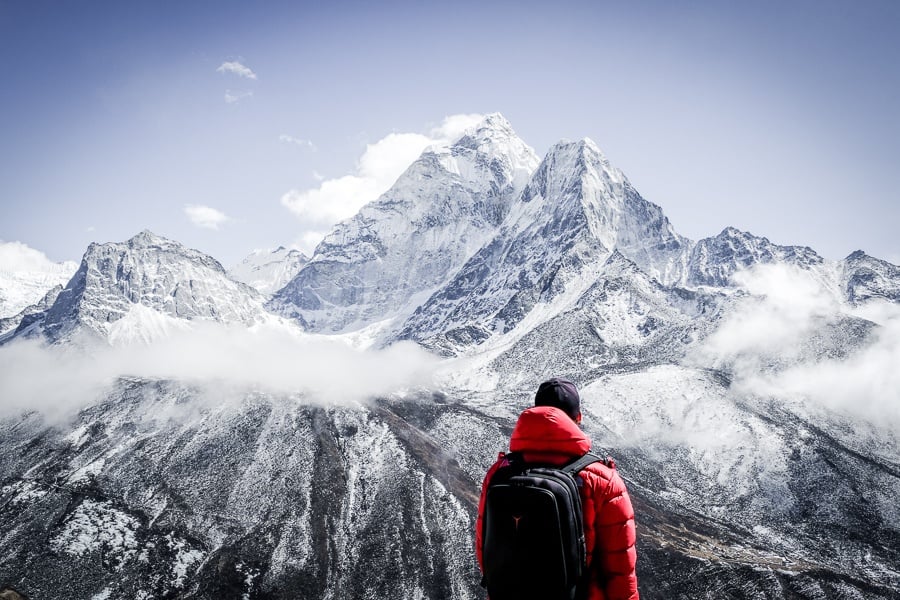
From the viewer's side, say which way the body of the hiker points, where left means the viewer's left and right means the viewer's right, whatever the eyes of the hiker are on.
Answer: facing away from the viewer and to the right of the viewer
